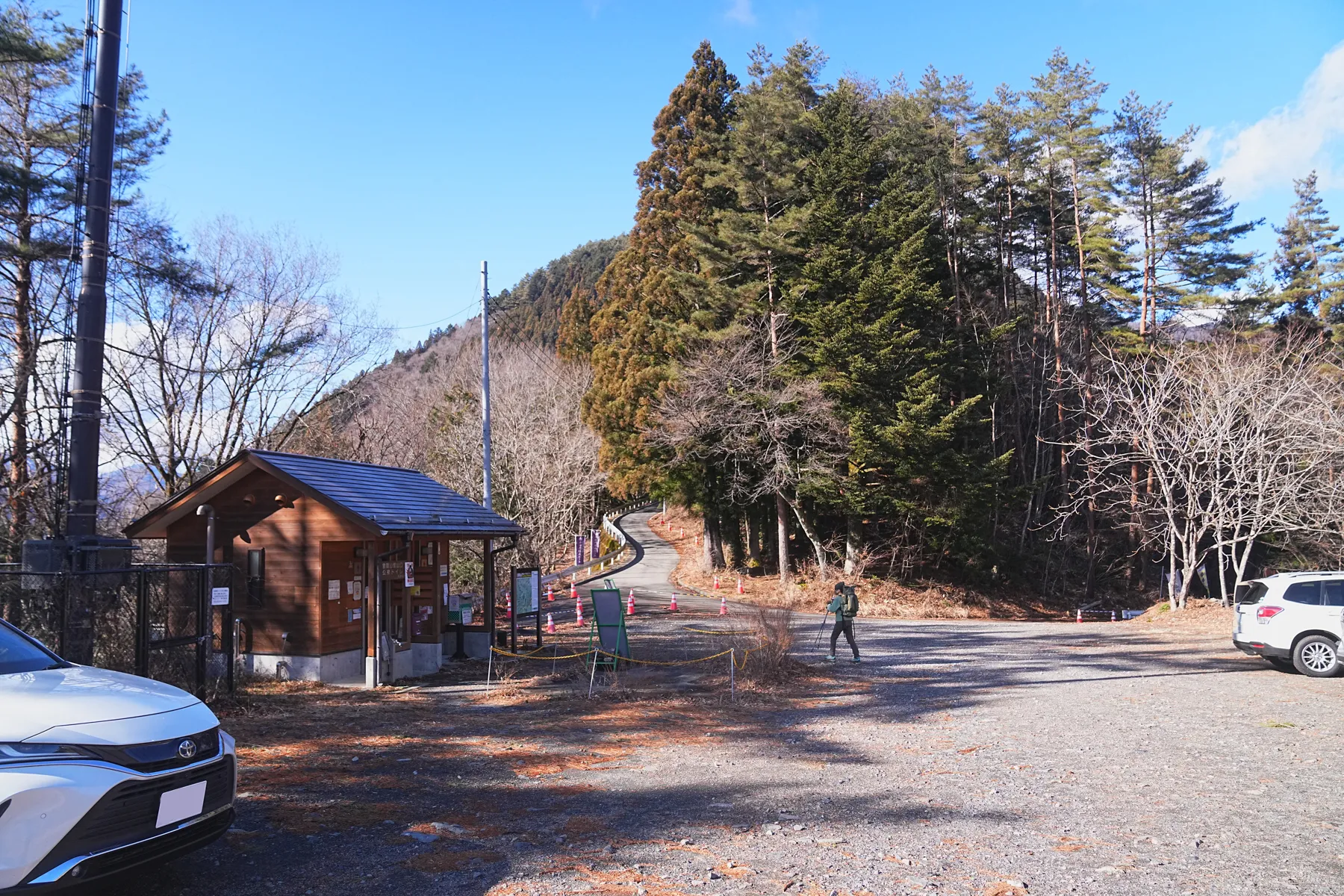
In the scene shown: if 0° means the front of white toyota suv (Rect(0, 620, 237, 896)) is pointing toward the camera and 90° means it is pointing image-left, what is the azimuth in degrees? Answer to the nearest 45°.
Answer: approximately 315°

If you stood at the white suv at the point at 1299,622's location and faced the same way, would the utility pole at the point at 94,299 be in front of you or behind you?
behind

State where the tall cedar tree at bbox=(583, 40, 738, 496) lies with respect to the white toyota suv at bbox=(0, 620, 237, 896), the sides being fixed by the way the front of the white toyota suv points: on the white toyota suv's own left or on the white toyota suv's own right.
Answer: on the white toyota suv's own left

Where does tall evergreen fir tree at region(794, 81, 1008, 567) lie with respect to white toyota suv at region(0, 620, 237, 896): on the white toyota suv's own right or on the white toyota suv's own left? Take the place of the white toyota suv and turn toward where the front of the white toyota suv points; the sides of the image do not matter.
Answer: on the white toyota suv's own left

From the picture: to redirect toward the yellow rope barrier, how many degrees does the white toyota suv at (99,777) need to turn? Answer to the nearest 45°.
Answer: approximately 90° to its left

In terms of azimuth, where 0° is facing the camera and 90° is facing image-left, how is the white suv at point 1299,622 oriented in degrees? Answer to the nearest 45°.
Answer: approximately 225°

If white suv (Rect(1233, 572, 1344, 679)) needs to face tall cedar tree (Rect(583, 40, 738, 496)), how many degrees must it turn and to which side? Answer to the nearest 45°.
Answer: approximately 90° to its left

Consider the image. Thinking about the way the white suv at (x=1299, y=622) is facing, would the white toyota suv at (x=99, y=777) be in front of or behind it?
behind

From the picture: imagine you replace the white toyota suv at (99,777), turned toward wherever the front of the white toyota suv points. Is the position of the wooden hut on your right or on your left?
on your left

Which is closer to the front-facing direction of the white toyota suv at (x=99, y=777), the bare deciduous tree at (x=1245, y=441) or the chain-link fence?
the bare deciduous tree
